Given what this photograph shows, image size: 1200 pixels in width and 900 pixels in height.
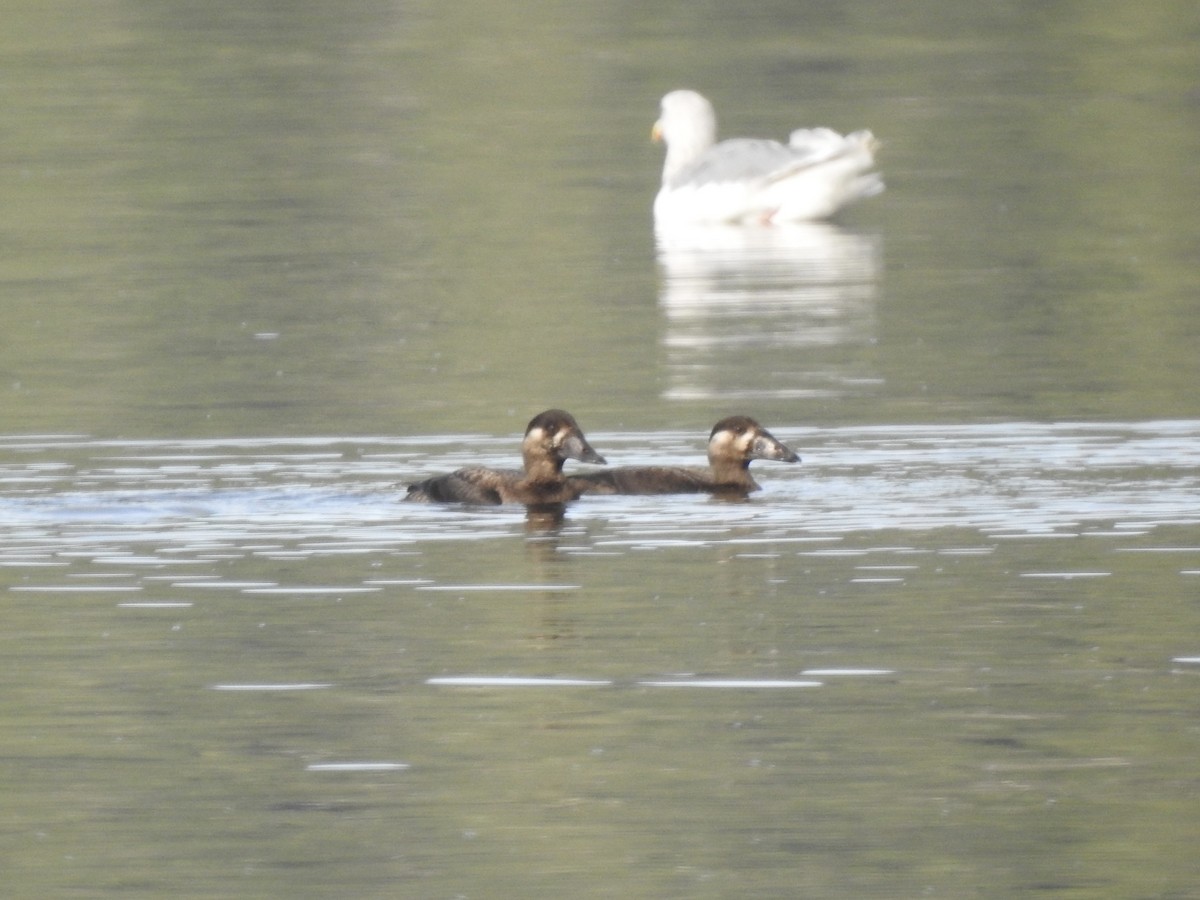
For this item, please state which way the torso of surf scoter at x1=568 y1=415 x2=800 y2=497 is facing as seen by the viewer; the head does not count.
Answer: to the viewer's right

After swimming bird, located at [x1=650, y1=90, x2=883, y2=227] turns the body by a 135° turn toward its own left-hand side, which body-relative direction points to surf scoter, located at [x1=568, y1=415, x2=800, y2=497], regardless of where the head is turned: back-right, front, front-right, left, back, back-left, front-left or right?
front-right

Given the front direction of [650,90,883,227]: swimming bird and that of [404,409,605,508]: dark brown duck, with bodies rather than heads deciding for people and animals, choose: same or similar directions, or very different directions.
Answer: very different directions

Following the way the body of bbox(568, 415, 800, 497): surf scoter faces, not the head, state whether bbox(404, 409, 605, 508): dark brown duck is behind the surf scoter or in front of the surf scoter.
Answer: behind

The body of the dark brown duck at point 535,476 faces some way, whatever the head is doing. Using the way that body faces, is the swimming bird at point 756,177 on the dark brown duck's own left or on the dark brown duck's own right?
on the dark brown duck's own left

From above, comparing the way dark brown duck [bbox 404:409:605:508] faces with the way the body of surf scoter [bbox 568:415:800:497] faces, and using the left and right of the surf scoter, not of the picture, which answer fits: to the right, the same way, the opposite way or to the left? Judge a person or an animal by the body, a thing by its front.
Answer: the same way

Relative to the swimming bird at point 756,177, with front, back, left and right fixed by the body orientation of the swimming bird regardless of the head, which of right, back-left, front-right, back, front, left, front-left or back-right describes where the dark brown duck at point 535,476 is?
left

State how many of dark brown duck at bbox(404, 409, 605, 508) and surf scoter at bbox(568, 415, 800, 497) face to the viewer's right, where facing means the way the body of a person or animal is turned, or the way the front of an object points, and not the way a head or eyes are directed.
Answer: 2

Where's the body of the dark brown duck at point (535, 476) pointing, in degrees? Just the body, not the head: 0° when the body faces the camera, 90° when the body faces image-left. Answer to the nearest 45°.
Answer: approximately 270°

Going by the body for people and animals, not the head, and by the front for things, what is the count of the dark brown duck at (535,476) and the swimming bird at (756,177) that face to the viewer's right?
1

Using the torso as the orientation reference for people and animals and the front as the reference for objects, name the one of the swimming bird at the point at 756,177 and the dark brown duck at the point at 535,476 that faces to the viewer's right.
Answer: the dark brown duck

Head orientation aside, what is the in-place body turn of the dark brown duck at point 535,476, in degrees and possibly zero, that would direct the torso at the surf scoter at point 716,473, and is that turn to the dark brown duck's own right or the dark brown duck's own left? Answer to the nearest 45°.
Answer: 0° — it already faces it

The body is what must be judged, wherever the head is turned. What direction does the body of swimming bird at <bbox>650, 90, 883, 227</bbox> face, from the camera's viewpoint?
to the viewer's left
